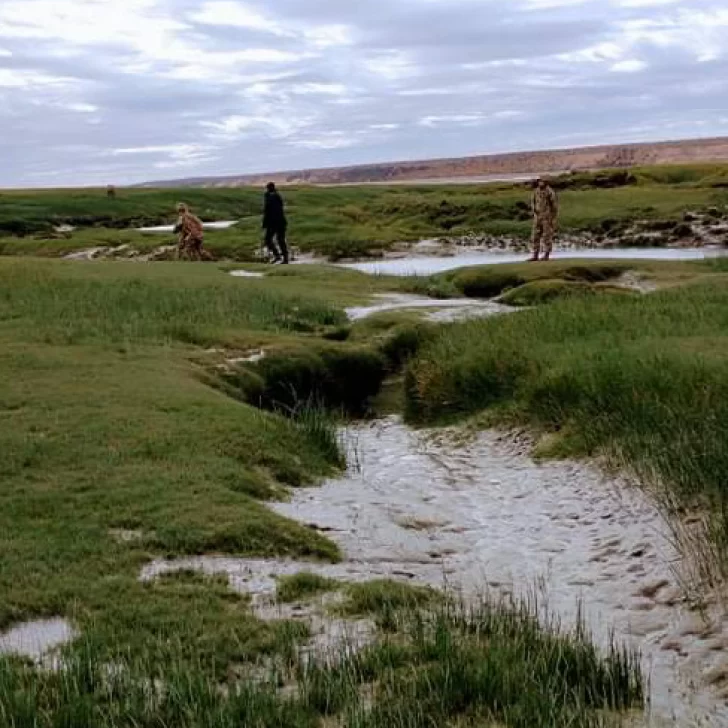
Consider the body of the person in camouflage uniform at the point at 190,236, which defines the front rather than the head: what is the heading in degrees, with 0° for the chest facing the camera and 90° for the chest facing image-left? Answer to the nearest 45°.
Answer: approximately 90°

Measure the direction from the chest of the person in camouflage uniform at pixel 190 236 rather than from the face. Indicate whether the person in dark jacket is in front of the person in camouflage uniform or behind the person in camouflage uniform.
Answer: behind

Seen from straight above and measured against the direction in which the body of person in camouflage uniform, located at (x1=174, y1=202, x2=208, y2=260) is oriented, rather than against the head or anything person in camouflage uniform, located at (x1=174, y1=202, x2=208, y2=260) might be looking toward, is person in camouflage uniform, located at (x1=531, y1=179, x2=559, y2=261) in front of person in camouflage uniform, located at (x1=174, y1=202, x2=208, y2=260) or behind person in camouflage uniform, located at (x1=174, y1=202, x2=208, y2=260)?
behind
